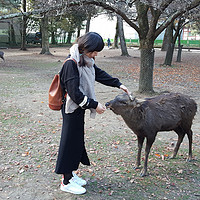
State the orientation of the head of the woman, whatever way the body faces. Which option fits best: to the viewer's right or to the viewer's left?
to the viewer's right

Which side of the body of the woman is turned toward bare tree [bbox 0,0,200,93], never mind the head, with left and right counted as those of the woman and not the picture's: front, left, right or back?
left

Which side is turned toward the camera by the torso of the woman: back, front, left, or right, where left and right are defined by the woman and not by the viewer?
right
